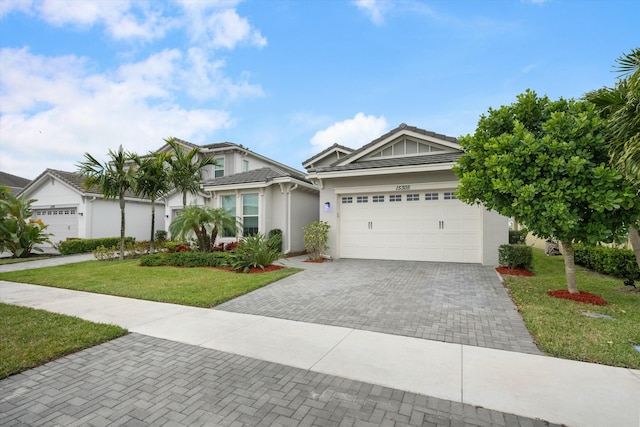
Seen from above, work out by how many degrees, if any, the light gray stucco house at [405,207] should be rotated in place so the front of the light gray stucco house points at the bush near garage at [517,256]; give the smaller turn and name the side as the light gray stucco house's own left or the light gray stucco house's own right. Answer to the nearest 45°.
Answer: approximately 45° to the light gray stucco house's own left

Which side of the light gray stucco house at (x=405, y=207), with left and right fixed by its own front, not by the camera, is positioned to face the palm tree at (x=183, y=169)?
right

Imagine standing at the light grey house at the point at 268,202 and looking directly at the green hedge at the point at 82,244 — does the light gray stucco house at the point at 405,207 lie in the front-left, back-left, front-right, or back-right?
back-left

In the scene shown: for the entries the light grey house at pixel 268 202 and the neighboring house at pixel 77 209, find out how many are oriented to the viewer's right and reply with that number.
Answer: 0

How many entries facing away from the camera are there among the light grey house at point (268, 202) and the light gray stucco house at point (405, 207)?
0

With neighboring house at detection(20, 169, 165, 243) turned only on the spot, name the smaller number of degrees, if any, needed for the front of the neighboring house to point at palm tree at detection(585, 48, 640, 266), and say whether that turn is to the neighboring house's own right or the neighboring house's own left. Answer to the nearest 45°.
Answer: approximately 45° to the neighboring house's own left

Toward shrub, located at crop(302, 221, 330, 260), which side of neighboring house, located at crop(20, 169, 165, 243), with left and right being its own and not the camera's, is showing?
left

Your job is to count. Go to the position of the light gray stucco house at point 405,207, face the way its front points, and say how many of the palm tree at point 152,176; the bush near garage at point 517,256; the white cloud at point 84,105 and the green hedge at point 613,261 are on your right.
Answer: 2

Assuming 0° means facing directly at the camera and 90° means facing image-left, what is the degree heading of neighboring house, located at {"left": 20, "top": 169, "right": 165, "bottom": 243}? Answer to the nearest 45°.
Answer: approximately 45°
